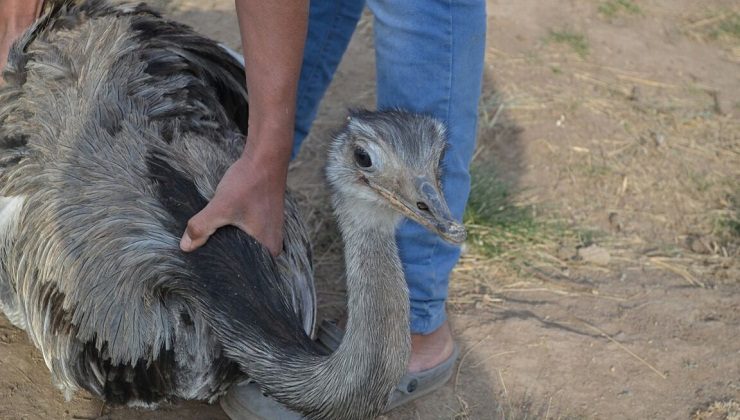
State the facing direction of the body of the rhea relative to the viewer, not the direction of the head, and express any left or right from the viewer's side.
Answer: facing the viewer and to the right of the viewer
